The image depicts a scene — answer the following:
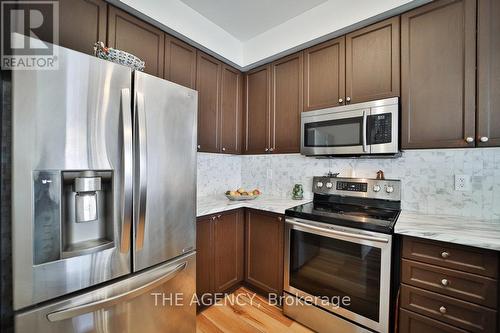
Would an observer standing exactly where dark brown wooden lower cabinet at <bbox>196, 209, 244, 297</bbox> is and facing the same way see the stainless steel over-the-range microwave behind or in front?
in front

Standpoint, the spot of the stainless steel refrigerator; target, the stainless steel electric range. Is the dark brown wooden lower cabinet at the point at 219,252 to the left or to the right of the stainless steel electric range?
left

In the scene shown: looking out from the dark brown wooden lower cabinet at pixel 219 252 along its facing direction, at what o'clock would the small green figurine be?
The small green figurine is roughly at 10 o'clock from the dark brown wooden lower cabinet.

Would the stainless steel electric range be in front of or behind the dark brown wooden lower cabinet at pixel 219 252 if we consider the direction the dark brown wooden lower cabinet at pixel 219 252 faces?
in front

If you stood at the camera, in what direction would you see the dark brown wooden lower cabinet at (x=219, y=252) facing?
facing the viewer and to the right of the viewer

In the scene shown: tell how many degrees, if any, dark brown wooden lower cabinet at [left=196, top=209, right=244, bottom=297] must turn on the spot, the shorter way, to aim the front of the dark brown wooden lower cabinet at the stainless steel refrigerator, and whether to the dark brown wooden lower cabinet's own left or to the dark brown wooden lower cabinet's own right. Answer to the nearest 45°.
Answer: approximately 90° to the dark brown wooden lower cabinet's own right

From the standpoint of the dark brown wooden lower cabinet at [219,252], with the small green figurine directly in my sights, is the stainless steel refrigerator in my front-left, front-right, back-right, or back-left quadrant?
back-right
